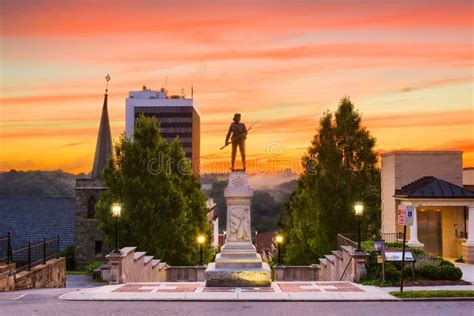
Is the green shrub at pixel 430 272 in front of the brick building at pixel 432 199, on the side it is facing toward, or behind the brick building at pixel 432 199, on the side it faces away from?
in front

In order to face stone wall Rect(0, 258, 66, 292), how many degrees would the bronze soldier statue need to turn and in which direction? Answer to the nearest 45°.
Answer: approximately 90° to its right

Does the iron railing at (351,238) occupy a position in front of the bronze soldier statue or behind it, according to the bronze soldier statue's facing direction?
behind

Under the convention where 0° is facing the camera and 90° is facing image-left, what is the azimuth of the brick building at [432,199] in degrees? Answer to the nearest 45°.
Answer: approximately 0°

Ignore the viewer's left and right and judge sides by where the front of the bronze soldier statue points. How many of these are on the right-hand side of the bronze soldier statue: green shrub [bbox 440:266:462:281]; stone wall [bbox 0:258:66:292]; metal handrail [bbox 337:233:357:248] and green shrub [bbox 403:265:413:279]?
1

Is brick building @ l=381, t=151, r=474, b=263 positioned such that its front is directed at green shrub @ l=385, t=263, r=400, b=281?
yes

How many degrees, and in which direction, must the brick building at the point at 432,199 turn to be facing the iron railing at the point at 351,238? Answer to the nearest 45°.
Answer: approximately 45° to its right

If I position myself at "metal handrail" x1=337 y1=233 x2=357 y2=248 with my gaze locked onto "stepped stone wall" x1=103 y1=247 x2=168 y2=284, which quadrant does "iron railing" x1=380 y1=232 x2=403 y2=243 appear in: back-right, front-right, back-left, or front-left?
back-right

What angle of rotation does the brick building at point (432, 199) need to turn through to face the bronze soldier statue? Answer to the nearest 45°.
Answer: approximately 45° to its right

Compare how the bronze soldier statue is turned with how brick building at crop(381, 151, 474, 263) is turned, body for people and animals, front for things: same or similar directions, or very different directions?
same or similar directions

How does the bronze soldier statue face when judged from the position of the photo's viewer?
facing the viewer

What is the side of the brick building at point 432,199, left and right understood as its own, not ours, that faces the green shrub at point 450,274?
front

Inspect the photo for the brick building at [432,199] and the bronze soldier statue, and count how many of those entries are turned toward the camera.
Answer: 2

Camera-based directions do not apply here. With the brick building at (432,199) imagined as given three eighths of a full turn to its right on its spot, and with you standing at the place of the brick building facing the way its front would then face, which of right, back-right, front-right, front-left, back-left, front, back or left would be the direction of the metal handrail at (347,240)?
left

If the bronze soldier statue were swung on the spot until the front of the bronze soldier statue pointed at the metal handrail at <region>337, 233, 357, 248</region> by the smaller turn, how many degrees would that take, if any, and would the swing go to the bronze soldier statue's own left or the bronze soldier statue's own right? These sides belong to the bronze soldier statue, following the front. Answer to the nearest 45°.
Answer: approximately 135° to the bronze soldier statue's own left

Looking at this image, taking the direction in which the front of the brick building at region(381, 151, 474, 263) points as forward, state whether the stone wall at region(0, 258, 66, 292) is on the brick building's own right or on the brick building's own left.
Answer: on the brick building's own right
